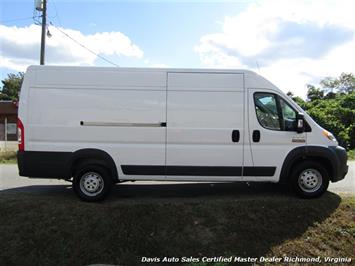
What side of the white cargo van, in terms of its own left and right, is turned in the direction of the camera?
right

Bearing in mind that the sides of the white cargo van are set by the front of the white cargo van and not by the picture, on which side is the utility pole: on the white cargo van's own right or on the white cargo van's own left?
on the white cargo van's own left
